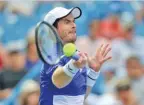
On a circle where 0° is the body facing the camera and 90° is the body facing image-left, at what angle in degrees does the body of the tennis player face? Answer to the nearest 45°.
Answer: approximately 315°
